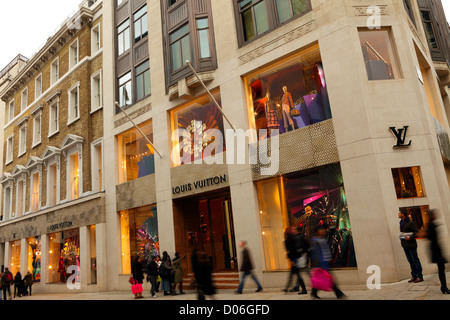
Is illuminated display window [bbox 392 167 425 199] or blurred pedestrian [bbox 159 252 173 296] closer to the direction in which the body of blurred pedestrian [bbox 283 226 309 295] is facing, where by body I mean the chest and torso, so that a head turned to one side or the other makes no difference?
the blurred pedestrian

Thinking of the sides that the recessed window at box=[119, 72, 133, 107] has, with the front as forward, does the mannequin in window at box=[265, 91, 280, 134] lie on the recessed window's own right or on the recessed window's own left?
on the recessed window's own left

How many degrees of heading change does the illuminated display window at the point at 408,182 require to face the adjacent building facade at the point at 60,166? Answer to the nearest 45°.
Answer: approximately 90° to its right

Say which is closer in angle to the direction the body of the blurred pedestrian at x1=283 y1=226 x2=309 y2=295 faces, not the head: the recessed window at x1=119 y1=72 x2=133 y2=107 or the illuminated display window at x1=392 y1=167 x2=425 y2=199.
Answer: the recessed window

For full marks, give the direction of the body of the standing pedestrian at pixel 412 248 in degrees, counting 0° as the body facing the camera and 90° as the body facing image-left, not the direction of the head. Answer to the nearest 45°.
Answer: approximately 45°

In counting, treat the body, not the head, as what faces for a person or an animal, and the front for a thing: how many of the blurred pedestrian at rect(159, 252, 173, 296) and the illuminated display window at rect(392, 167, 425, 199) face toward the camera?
1

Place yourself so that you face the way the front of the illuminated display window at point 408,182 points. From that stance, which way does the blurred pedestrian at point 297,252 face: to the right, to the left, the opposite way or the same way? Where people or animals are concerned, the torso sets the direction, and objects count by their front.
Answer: to the right

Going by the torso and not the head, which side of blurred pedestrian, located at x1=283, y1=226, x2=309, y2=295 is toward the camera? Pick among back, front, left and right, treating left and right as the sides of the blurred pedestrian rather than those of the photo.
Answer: left

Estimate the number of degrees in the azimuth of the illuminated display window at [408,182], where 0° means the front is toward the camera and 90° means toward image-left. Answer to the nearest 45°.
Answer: approximately 0°

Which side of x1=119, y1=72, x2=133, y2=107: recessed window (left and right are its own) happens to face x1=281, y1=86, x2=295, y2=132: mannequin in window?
left

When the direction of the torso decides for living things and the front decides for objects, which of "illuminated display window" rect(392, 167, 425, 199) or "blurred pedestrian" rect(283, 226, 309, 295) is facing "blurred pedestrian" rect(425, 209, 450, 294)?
the illuminated display window
